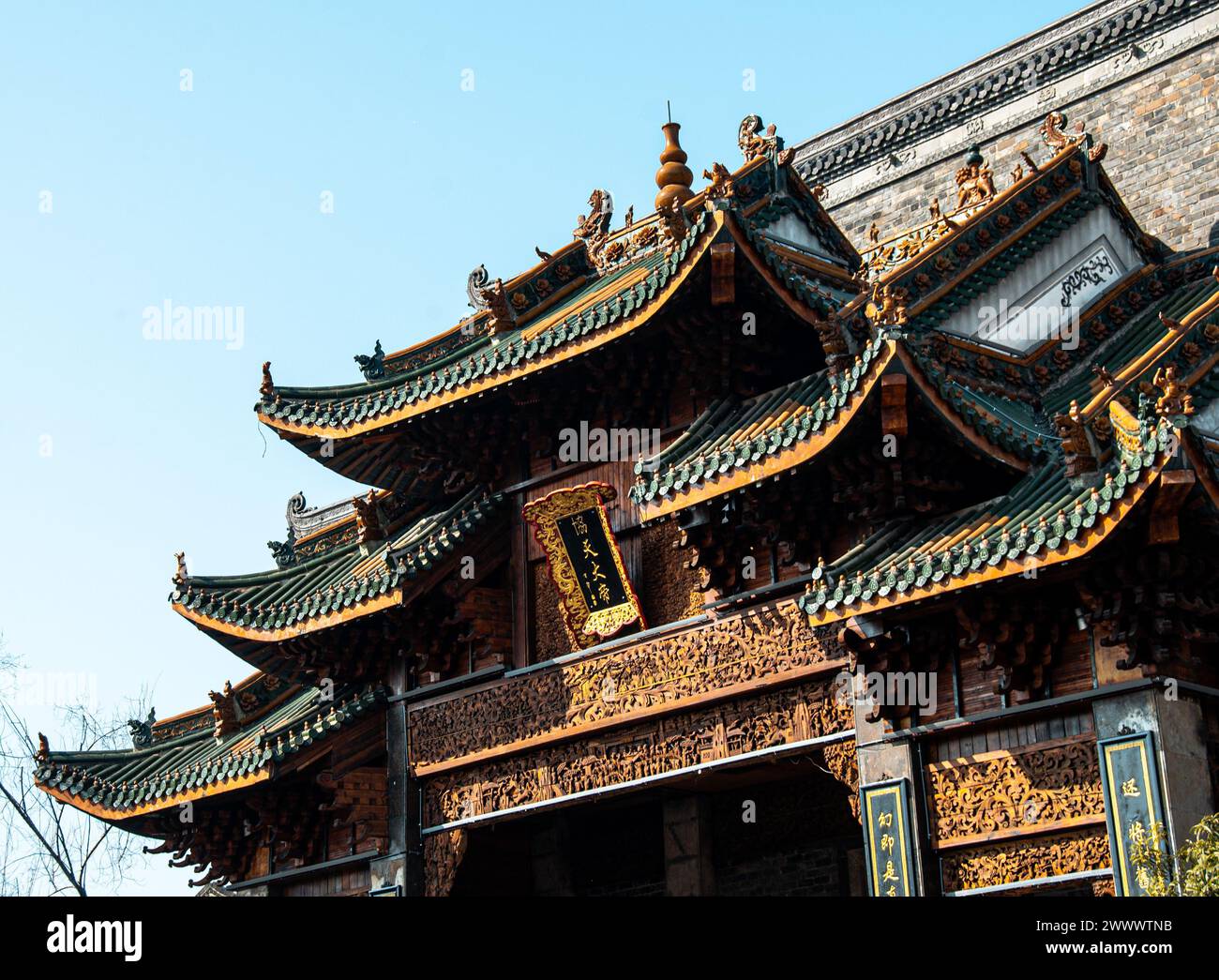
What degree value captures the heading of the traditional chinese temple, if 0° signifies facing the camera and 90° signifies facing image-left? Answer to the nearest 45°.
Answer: approximately 45°
